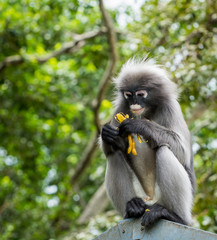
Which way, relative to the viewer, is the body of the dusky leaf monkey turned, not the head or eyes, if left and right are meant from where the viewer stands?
facing the viewer and to the left of the viewer
